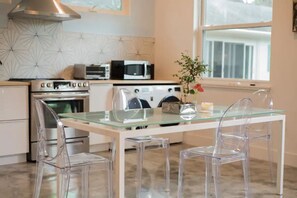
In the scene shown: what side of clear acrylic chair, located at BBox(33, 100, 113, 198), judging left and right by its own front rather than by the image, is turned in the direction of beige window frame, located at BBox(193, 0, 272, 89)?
front

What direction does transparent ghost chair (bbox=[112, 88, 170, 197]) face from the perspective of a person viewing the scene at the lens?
facing the viewer and to the right of the viewer

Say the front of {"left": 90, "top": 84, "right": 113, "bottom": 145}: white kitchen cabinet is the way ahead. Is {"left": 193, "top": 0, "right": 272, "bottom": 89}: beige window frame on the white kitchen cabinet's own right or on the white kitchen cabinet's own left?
on the white kitchen cabinet's own left

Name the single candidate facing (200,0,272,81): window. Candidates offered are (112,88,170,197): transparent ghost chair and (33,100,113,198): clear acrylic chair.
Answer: the clear acrylic chair

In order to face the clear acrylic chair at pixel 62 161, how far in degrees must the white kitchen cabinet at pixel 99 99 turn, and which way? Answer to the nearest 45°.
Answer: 0° — it already faces it

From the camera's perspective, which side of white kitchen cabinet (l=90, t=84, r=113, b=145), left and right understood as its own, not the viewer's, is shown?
front

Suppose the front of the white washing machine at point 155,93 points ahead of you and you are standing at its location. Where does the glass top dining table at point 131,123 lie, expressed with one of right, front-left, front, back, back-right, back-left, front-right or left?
front

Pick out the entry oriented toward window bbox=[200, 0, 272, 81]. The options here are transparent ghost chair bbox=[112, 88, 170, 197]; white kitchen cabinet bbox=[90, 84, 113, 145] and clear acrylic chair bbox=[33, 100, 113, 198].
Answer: the clear acrylic chair

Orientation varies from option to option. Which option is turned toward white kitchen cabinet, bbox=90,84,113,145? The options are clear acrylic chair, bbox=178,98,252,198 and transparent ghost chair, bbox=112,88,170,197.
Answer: the clear acrylic chair

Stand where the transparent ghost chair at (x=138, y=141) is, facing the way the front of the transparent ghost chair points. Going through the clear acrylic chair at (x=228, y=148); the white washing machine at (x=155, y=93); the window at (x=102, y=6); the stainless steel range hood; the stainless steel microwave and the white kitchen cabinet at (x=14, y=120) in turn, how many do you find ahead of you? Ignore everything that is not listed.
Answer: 1

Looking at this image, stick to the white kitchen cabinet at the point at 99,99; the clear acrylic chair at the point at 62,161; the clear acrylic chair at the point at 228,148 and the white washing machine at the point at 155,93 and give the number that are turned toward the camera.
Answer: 2

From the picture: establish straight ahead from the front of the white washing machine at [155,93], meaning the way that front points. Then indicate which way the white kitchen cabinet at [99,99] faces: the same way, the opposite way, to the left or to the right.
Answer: the same way

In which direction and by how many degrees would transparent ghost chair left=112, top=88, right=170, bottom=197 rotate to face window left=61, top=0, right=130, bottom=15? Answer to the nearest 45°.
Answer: approximately 135° to its left

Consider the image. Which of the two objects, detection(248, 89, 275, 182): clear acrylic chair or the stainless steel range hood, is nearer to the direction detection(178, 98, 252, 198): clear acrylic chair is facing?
the stainless steel range hood

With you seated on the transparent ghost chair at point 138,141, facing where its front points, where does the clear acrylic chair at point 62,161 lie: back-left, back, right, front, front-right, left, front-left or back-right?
right

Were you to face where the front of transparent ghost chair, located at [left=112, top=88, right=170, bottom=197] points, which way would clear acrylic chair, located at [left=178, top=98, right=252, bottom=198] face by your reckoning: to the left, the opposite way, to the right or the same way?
the opposite way
